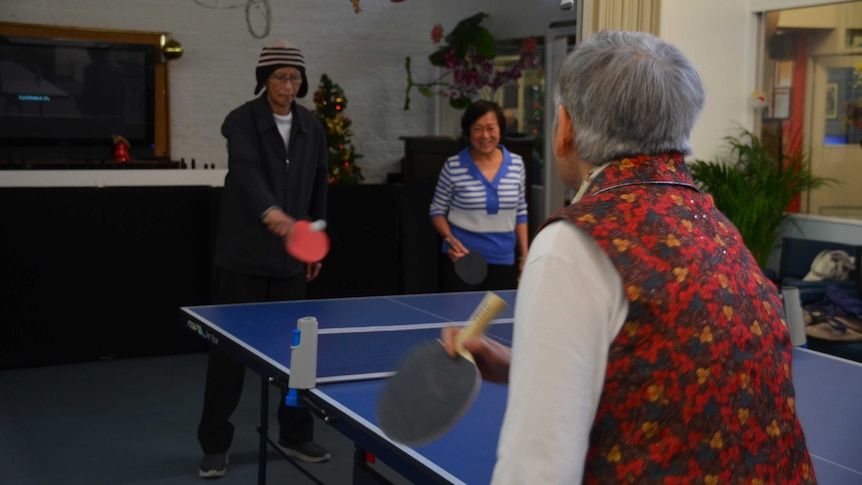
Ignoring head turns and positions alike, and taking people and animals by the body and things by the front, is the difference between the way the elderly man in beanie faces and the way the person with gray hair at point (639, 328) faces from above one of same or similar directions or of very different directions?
very different directions

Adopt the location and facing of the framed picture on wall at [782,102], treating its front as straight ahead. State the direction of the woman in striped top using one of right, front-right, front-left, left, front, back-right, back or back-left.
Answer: front-right

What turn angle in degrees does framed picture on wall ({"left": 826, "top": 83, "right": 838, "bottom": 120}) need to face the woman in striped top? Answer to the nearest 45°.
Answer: approximately 45° to its right

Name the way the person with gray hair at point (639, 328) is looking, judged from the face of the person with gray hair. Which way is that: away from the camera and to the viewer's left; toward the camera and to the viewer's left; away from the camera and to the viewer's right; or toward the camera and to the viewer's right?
away from the camera and to the viewer's left

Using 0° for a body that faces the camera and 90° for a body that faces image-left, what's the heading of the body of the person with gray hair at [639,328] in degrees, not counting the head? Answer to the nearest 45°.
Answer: approximately 135°

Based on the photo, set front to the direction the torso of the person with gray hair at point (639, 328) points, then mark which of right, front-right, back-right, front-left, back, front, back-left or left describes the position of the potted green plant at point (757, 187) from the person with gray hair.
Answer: front-right

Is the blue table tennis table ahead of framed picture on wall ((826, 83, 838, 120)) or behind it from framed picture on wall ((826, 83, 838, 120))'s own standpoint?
ahead
